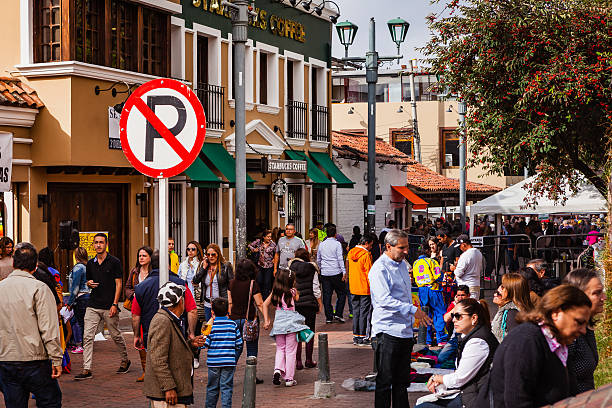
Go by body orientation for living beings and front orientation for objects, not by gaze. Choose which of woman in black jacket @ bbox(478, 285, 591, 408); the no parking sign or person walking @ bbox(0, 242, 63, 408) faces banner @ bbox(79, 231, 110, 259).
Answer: the person walking

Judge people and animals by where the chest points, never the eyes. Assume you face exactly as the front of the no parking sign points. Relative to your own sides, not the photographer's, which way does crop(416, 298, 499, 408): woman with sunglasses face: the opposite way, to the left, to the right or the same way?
to the right

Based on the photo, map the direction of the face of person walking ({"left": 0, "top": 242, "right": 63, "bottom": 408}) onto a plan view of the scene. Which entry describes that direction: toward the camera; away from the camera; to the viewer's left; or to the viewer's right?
away from the camera

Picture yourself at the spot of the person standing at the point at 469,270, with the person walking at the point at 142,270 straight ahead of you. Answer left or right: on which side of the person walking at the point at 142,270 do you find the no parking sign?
left

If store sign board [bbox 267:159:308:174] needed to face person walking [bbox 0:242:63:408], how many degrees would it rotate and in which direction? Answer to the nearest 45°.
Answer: approximately 45° to its right

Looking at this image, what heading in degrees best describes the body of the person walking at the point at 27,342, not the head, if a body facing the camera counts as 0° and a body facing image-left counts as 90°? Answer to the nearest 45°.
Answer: approximately 180°

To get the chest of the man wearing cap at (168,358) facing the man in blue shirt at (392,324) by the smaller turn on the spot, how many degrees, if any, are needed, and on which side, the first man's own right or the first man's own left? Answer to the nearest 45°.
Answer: approximately 45° to the first man's own left
